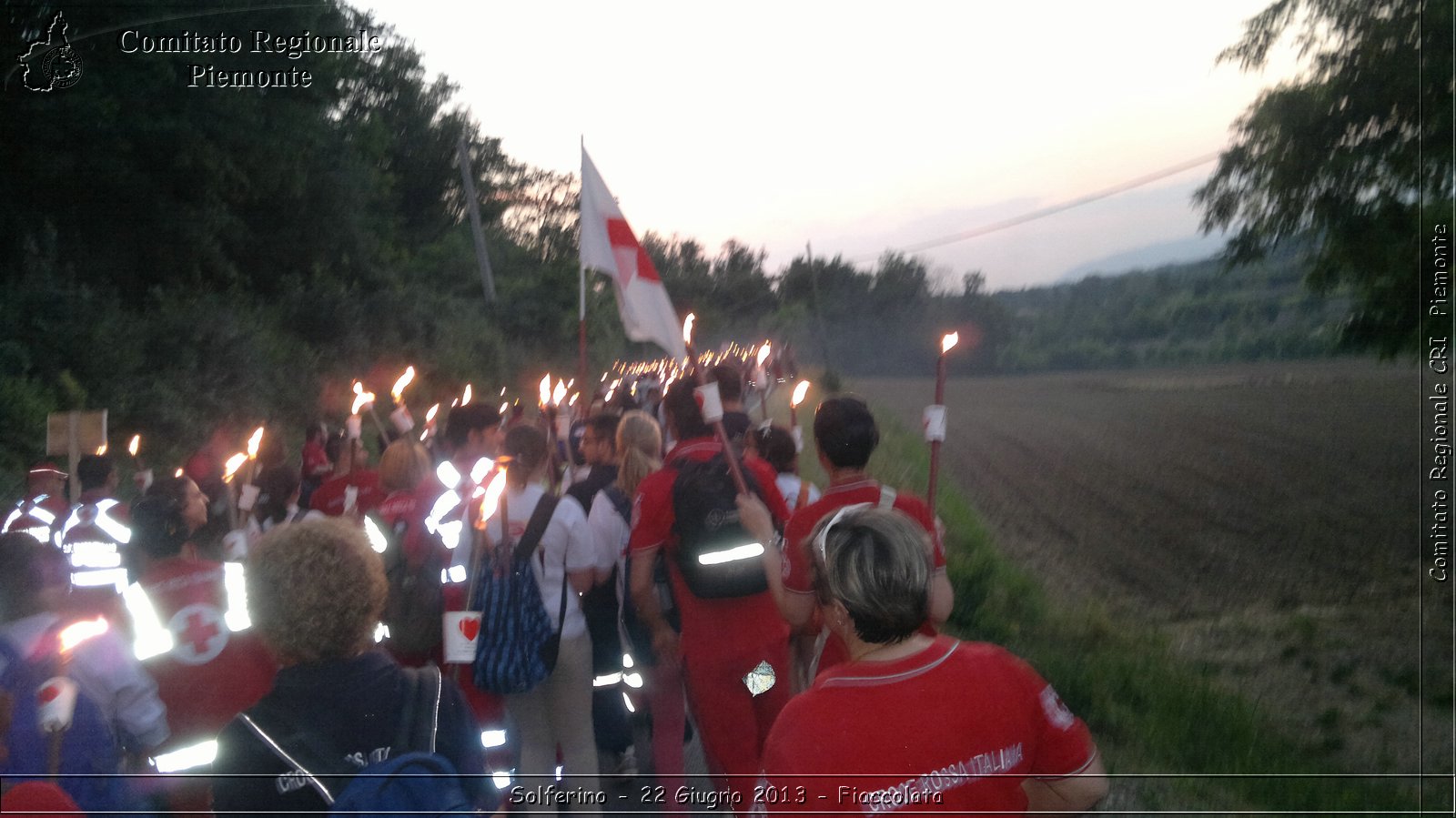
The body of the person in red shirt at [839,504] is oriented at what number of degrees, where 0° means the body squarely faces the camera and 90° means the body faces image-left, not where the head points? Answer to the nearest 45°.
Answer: approximately 180°

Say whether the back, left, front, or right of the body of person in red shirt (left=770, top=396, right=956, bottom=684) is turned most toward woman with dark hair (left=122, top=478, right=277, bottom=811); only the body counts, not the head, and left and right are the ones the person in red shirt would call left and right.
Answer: left

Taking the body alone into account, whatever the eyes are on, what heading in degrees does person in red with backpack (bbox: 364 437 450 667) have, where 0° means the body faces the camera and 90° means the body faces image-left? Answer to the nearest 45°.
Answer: approximately 180°

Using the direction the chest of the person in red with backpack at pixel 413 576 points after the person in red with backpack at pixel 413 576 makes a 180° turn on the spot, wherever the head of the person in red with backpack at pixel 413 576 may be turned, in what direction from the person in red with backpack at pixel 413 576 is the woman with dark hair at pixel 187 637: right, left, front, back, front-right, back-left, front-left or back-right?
front-right

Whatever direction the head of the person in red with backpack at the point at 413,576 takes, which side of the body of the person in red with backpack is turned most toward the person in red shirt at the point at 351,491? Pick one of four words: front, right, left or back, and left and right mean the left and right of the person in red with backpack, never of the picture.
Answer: front

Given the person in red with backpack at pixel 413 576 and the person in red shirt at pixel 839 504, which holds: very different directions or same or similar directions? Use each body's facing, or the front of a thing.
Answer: same or similar directions

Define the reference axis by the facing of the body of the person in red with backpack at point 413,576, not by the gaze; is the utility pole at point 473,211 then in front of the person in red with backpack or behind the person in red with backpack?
in front

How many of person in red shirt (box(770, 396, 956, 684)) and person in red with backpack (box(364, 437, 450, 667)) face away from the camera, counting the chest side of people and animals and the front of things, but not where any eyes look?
2

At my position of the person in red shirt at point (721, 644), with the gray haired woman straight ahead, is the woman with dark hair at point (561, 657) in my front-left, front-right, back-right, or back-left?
back-right

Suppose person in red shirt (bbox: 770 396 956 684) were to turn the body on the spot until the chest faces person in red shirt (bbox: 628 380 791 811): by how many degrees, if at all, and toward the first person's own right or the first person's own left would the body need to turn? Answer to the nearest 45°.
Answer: approximately 45° to the first person's own left

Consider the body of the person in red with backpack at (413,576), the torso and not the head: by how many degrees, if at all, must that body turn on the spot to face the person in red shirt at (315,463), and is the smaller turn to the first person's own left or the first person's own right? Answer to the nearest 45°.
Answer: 0° — they already face them

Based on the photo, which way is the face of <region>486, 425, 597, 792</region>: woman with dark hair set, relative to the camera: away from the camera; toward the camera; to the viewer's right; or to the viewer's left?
away from the camera

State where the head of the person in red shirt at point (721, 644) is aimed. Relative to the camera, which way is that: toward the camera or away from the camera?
away from the camera

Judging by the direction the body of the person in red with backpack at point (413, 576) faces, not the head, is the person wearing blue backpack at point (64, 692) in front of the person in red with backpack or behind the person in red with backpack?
behind

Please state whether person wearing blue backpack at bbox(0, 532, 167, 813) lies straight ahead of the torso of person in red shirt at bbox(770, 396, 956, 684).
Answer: no
